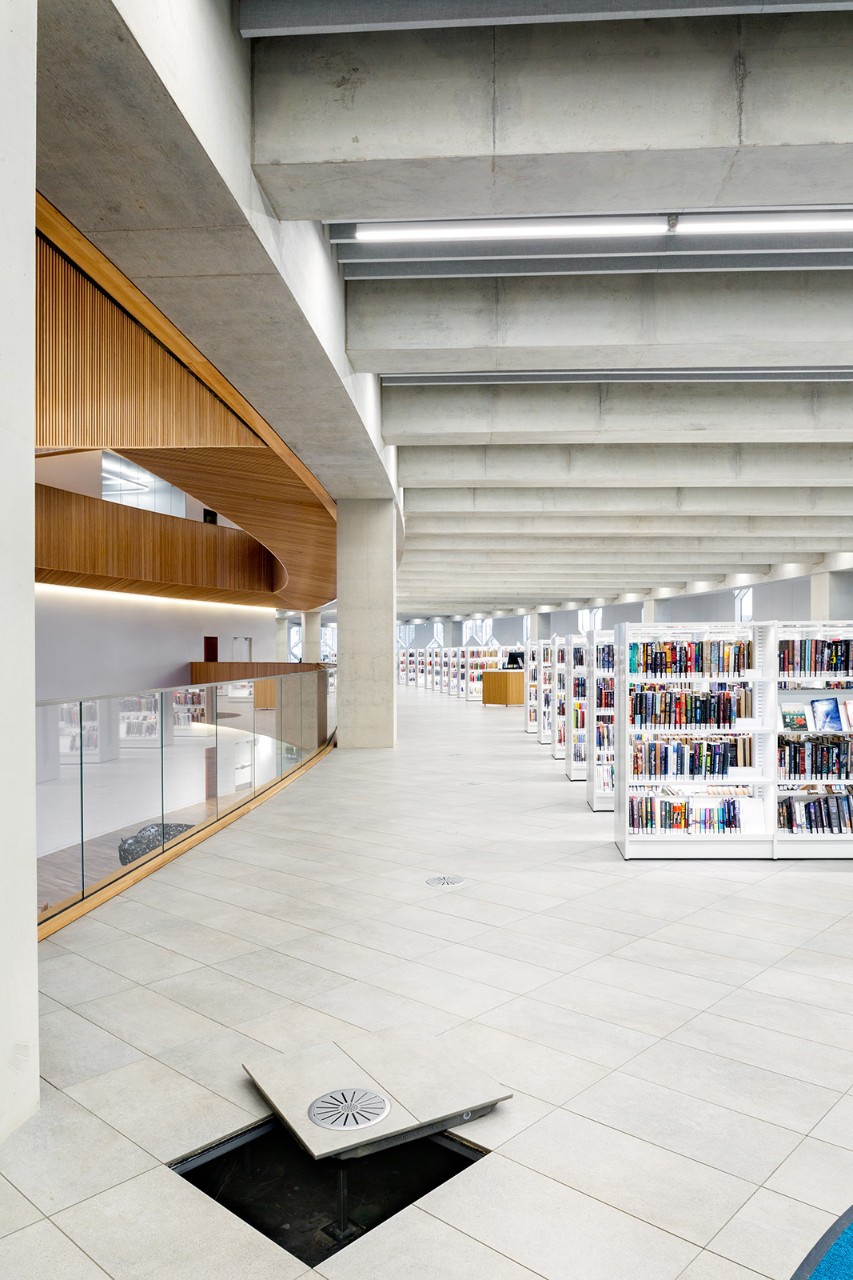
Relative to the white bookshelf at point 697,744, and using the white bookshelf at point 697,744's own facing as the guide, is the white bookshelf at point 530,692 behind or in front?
behind

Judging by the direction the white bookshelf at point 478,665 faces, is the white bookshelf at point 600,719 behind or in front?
in front

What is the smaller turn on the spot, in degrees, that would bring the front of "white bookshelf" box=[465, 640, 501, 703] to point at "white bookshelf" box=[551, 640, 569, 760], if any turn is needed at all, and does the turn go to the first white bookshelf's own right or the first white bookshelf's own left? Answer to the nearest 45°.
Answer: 0° — it already faces it

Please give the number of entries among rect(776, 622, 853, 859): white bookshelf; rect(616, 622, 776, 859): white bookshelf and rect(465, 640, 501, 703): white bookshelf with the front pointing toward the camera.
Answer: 3

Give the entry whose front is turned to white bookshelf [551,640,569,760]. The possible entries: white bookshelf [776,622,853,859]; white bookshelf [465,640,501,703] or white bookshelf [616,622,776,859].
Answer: white bookshelf [465,640,501,703]

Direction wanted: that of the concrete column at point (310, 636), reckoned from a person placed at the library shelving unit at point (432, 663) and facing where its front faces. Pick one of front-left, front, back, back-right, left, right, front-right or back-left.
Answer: back-right

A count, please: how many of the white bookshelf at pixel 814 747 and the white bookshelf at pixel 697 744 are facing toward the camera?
2

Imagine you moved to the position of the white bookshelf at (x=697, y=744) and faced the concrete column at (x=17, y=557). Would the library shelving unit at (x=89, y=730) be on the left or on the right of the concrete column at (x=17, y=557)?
right

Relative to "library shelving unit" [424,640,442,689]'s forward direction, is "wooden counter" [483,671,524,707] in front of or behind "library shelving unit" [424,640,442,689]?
in front

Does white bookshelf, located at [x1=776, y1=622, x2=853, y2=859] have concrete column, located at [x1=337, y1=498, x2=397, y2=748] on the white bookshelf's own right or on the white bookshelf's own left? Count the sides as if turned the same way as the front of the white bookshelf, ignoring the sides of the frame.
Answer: on the white bookshelf's own right

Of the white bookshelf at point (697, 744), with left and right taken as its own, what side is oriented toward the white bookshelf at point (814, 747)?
left
